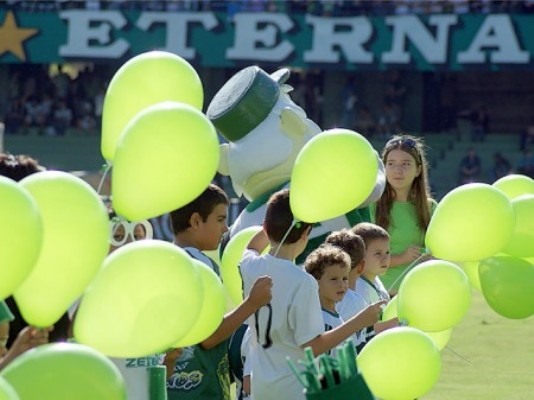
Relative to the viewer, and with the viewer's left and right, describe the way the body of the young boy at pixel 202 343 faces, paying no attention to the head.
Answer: facing to the right of the viewer

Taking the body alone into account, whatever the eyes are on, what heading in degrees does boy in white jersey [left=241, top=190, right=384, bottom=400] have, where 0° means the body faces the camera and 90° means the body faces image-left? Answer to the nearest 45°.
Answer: approximately 225°

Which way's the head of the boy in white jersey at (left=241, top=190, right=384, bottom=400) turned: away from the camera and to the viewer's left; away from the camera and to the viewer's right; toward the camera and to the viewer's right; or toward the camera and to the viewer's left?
away from the camera and to the viewer's right

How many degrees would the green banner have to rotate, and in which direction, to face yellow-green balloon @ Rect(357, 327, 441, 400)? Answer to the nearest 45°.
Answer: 0° — it already faces it

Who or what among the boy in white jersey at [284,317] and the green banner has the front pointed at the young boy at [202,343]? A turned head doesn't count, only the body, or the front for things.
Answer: the green banner

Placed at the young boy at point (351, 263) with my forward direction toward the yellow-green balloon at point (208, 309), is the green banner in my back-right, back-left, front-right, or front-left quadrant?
back-right
